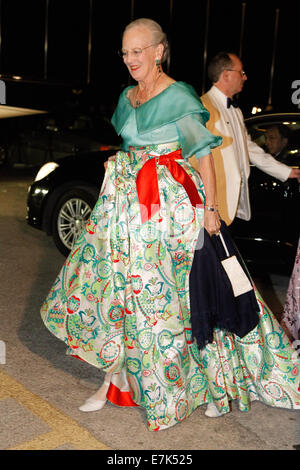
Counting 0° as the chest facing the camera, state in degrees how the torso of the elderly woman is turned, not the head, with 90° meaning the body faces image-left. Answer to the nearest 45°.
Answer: approximately 45°

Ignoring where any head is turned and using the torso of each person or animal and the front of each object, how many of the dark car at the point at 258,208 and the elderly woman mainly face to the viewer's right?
0

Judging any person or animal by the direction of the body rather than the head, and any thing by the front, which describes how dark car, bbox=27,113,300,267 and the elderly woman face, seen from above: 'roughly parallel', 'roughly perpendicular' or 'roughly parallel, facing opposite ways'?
roughly perpendicular
